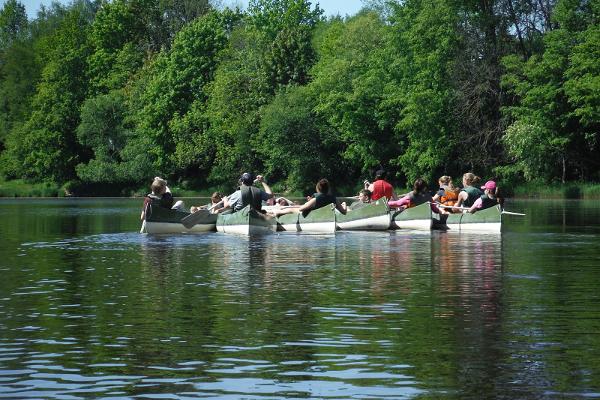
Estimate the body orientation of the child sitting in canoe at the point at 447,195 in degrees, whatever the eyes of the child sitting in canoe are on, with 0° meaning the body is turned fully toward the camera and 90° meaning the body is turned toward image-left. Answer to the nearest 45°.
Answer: approximately 135°

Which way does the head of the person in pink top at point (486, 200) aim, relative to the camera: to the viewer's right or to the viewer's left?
to the viewer's left

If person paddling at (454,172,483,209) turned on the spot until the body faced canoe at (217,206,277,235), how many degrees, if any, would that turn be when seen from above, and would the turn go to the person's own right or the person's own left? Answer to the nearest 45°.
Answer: approximately 45° to the person's own left

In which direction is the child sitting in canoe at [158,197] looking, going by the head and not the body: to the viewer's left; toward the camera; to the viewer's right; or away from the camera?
away from the camera

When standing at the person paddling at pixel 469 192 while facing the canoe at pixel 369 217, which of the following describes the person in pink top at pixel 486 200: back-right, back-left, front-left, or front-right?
back-left

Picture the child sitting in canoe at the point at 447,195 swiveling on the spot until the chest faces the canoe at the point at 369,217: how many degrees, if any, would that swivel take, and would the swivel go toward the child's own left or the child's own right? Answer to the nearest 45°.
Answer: approximately 90° to the child's own left

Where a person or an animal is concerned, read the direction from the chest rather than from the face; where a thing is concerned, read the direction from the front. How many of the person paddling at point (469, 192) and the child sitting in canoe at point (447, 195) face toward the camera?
0

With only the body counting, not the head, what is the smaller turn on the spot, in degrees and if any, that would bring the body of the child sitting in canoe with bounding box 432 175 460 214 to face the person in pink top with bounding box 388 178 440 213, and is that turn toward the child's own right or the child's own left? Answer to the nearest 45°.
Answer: approximately 90° to the child's own left

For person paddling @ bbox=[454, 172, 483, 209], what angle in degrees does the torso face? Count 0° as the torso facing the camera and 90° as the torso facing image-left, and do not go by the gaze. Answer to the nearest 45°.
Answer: approximately 135°
